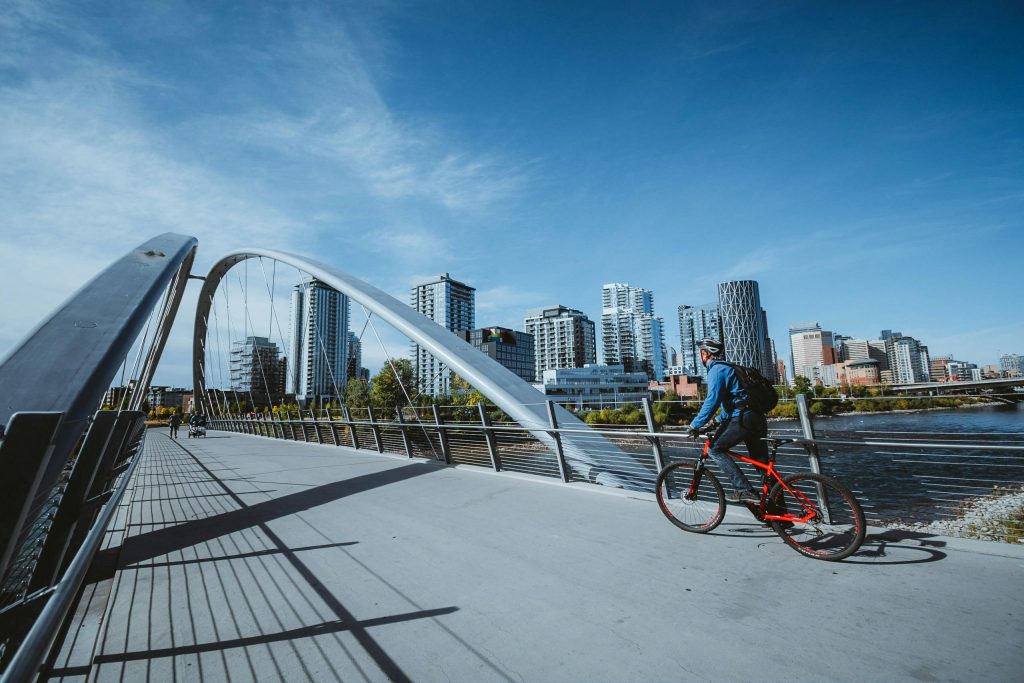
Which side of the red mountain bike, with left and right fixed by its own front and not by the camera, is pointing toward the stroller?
front

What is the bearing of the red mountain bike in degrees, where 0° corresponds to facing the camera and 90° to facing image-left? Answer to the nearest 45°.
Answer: approximately 135°

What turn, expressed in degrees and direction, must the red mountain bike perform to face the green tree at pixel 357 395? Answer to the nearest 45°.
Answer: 0° — it already faces it

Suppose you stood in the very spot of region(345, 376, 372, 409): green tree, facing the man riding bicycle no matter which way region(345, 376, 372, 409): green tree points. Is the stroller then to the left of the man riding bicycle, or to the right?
right
